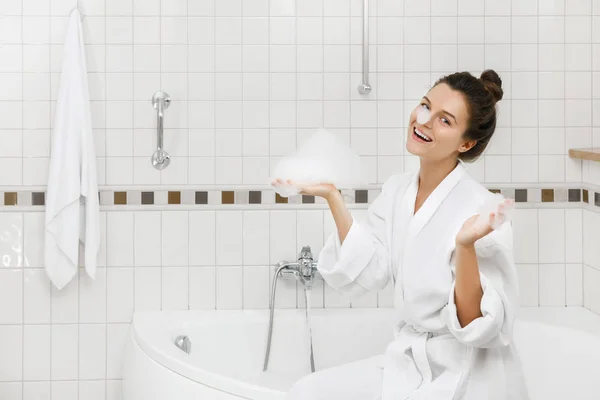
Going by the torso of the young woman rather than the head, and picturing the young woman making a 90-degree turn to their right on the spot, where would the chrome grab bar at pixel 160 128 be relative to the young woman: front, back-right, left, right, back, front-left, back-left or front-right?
front

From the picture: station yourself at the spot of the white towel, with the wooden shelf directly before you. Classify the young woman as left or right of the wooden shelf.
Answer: right

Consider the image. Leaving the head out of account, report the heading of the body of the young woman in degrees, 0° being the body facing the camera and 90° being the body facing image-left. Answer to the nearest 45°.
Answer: approximately 45°

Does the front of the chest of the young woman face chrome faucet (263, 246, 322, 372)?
no

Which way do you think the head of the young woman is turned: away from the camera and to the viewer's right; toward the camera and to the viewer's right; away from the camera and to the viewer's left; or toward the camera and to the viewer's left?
toward the camera and to the viewer's left

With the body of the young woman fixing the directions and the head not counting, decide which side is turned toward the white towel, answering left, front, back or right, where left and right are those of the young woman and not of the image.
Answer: right

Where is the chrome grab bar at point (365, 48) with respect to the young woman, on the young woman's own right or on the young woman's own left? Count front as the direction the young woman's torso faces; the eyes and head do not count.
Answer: on the young woman's own right

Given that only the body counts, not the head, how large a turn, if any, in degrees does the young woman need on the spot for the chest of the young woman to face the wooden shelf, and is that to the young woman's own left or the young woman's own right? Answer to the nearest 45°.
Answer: approximately 180°

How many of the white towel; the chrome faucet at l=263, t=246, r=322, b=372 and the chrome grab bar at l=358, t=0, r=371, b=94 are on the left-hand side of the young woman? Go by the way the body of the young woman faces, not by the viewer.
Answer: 0
